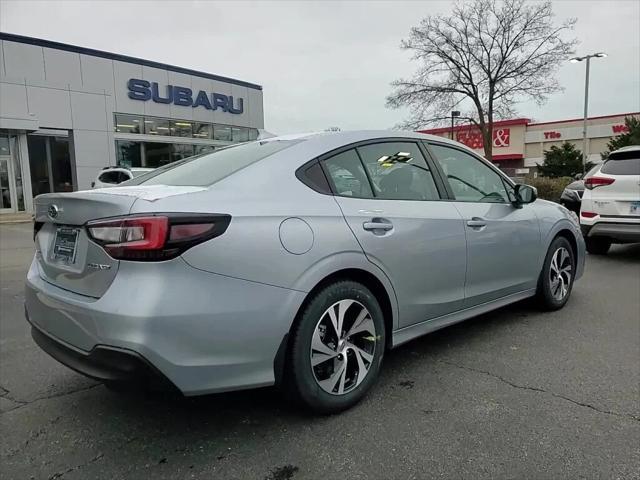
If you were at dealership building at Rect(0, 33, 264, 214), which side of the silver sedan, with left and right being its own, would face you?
left

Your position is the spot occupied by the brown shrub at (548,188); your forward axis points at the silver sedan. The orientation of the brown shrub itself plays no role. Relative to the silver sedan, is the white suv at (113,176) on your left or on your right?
right

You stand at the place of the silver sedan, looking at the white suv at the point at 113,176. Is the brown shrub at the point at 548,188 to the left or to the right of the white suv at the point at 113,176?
right

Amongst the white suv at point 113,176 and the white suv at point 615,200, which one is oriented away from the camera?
the white suv at point 615,200

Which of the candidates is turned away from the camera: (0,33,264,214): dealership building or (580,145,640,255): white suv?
the white suv

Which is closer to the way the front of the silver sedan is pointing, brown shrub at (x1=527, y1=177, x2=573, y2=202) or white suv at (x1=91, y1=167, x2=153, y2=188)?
the brown shrub

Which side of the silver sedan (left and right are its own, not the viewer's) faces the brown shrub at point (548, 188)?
front

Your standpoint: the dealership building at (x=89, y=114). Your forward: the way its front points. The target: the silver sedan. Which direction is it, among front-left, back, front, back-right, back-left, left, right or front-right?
front-right

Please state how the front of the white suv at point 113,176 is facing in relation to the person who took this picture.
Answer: facing the viewer and to the left of the viewer

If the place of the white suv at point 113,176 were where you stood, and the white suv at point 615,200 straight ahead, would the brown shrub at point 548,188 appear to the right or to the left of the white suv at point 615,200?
left

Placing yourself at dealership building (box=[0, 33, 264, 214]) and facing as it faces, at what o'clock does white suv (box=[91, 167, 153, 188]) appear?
The white suv is roughly at 1 o'clock from the dealership building.

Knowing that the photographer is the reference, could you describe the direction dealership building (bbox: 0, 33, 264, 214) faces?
facing the viewer and to the right of the viewer

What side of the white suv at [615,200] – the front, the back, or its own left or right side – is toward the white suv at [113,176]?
left

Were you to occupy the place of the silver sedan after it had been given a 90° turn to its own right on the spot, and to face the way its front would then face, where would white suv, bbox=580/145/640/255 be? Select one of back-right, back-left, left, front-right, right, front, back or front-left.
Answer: left

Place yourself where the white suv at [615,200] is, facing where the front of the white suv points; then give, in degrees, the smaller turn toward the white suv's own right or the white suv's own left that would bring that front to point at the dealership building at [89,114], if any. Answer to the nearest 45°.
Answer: approximately 90° to the white suv's own left

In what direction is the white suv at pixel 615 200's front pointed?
away from the camera

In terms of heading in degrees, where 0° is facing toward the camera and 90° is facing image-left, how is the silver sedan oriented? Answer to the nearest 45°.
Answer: approximately 225°
